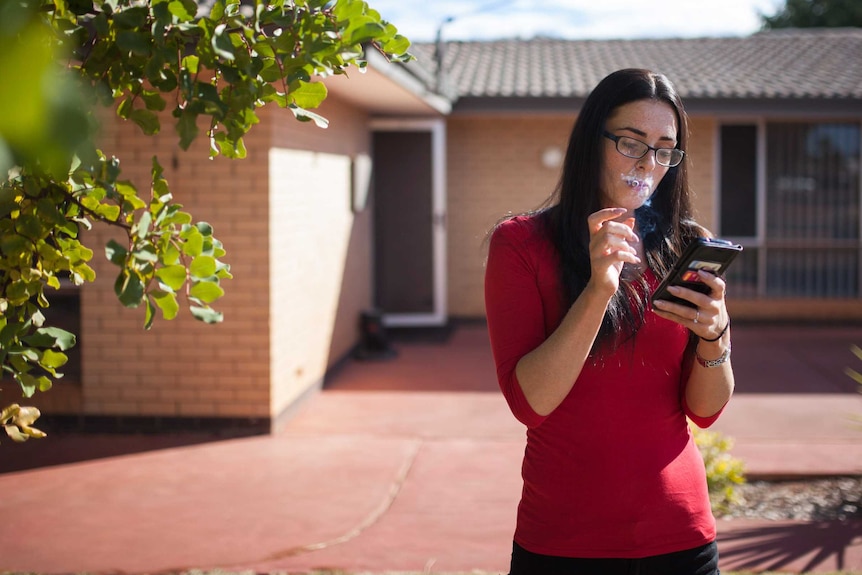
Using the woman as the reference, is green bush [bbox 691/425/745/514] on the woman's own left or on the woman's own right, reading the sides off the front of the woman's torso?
on the woman's own left

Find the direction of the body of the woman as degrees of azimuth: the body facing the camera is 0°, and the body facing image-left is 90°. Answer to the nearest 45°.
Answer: approximately 315°
